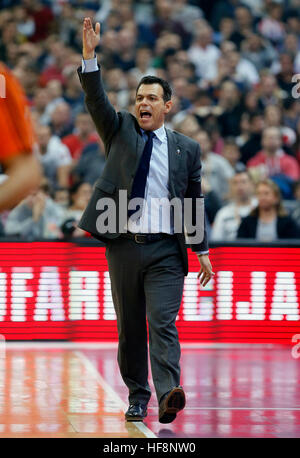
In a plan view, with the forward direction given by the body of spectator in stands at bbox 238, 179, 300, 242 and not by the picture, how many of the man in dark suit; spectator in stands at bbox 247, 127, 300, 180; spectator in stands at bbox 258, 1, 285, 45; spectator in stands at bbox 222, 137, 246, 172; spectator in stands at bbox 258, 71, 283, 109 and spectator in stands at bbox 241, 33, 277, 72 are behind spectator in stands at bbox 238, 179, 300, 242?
5

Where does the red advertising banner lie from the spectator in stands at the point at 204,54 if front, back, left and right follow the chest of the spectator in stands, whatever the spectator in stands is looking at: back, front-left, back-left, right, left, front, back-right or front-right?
front

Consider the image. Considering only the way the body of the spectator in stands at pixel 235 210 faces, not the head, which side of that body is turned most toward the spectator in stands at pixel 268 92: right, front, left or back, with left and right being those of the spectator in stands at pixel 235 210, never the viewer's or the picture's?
back

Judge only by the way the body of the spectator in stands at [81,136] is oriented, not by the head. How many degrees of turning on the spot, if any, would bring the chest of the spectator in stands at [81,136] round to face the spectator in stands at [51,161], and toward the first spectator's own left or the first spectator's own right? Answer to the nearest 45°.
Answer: approximately 45° to the first spectator's own right

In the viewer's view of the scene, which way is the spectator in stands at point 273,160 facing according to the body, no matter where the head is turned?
toward the camera

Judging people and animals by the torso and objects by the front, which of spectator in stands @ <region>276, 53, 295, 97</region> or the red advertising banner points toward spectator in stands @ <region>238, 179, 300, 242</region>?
spectator in stands @ <region>276, 53, 295, 97</region>

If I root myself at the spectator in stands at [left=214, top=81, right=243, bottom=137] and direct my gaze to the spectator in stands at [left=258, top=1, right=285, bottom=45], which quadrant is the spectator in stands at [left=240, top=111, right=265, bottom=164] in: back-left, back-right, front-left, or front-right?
back-right

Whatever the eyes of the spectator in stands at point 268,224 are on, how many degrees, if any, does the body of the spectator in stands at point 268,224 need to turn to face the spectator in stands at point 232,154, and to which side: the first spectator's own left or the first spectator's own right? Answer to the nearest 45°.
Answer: approximately 180°

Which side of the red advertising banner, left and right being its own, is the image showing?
front

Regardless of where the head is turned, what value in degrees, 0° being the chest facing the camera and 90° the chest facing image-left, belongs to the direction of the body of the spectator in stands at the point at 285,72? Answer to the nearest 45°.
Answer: approximately 0°
